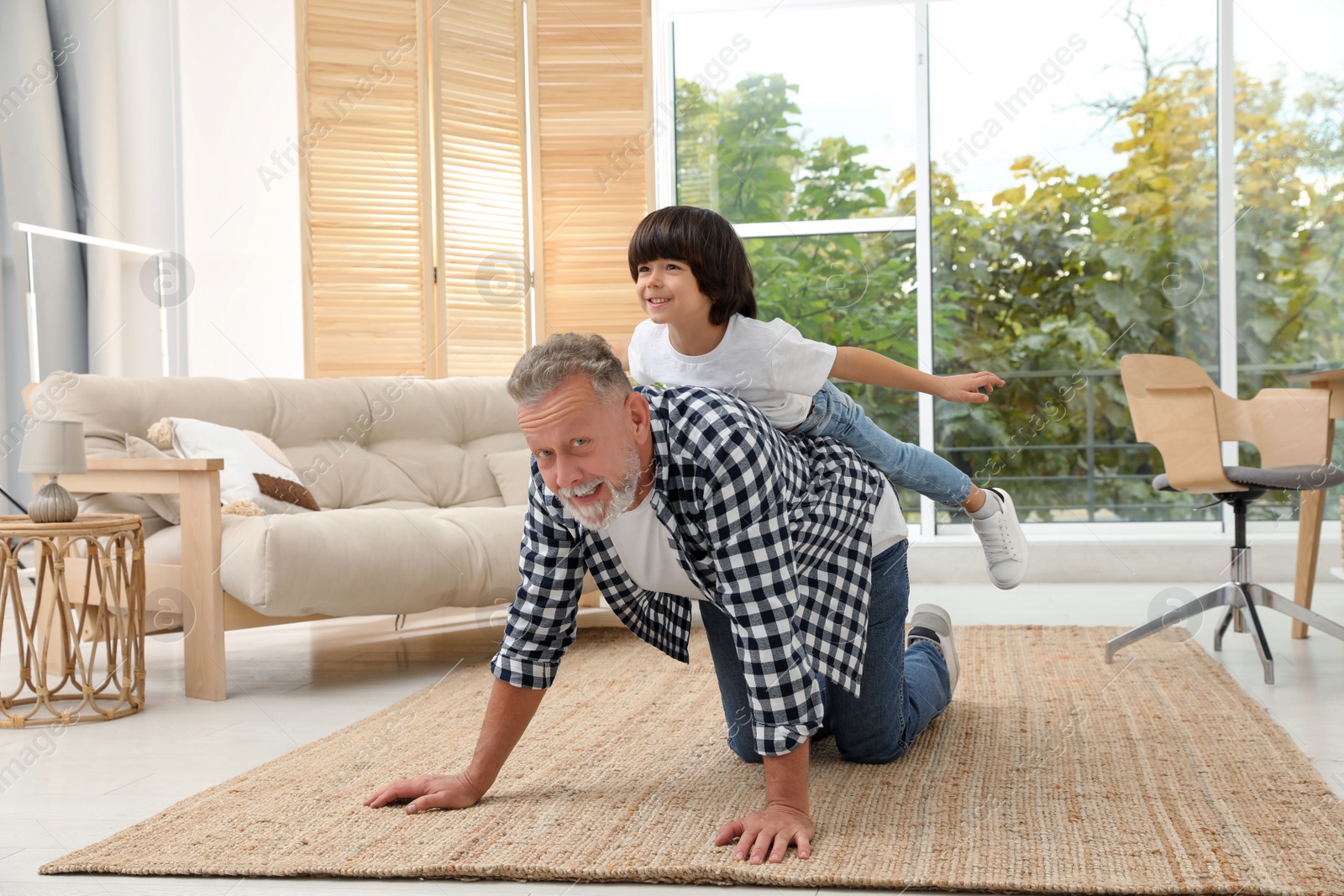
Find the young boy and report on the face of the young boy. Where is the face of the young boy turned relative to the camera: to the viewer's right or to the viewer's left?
to the viewer's left

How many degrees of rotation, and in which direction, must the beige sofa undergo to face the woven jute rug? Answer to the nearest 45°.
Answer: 0° — it already faces it

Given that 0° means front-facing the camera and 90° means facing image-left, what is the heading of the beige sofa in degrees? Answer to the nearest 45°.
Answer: approximately 315°

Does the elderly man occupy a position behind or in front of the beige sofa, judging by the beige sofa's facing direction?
in front

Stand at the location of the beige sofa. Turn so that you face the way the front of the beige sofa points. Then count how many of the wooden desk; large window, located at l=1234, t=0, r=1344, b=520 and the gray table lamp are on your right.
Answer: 1

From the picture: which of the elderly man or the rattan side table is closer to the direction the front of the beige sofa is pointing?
the elderly man

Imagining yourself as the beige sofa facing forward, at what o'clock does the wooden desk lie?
The wooden desk is roughly at 11 o'clock from the beige sofa.

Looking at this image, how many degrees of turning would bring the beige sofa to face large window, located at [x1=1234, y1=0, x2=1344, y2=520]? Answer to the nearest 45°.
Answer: approximately 45° to its left

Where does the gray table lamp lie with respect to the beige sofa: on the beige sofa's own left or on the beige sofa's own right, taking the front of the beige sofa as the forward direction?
on the beige sofa's own right
